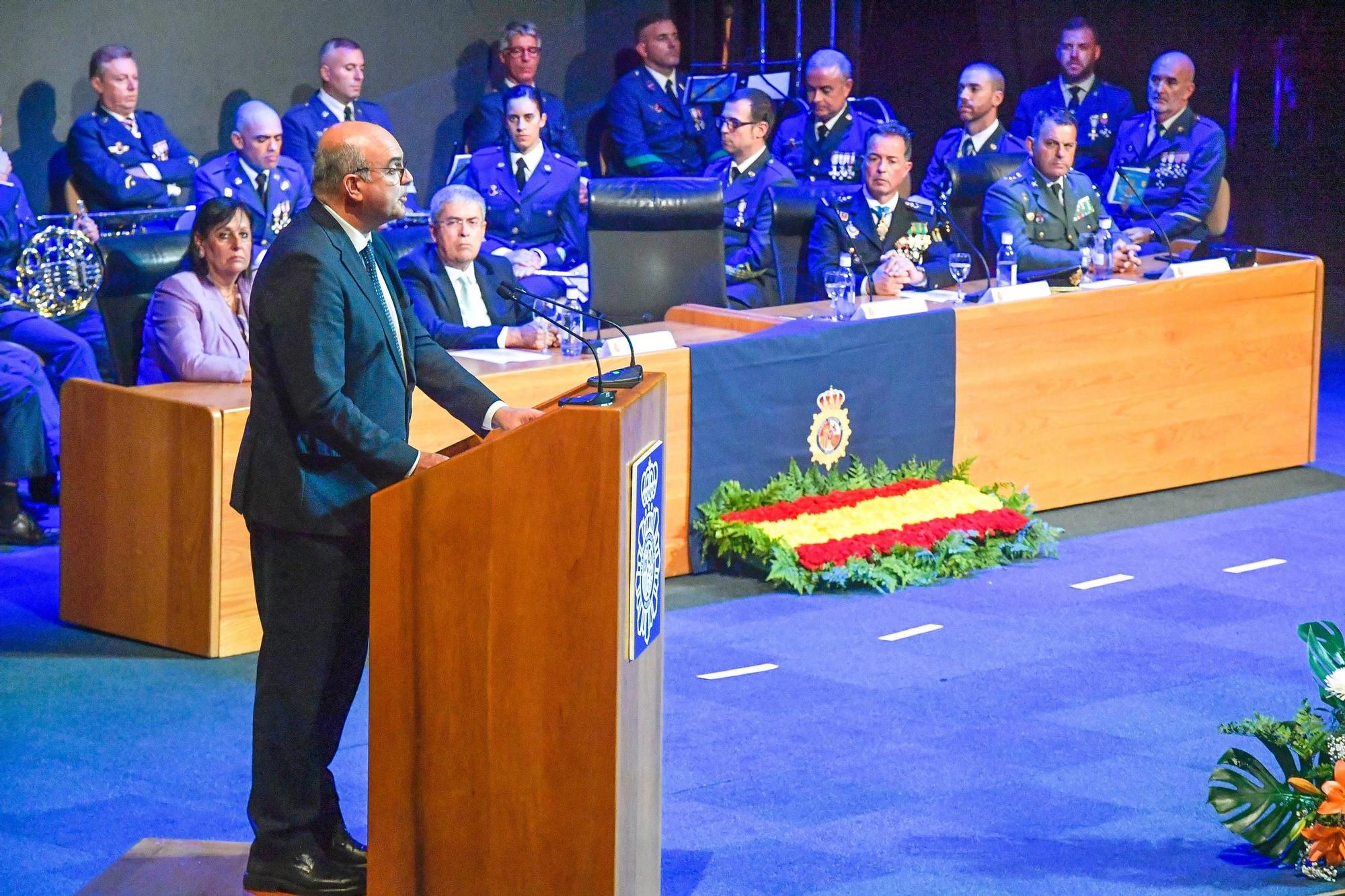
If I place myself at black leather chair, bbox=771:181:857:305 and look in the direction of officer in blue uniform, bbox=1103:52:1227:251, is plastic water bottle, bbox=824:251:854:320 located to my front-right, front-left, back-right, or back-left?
back-right

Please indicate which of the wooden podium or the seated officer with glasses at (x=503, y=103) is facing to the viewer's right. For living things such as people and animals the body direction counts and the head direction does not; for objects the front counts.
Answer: the wooden podium

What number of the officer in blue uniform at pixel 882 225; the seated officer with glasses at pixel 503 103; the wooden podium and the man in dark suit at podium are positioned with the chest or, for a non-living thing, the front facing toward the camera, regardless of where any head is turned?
2

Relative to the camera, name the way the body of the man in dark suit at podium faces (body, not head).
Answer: to the viewer's right

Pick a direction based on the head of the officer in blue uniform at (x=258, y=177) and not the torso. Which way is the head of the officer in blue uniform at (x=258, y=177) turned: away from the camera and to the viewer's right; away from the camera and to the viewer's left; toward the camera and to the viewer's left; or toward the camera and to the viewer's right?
toward the camera and to the viewer's right

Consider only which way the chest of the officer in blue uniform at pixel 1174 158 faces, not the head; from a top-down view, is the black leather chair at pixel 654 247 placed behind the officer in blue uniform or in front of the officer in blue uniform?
in front

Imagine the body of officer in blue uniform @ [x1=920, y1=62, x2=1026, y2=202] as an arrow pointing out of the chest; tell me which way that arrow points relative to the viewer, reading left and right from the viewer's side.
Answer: facing the viewer and to the left of the viewer

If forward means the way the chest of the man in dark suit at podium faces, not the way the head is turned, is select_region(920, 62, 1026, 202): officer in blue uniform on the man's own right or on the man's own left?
on the man's own left

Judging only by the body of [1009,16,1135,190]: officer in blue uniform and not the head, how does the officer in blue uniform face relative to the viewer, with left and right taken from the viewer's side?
facing the viewer

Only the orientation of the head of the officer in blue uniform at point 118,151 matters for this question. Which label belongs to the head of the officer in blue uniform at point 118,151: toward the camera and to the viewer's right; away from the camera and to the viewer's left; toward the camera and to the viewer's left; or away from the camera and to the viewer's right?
toward the camera and to the viewer's right
